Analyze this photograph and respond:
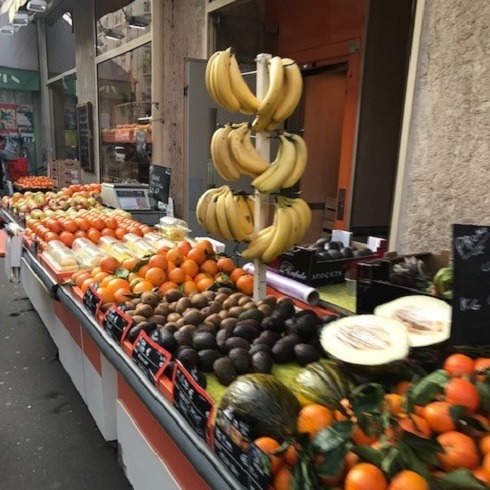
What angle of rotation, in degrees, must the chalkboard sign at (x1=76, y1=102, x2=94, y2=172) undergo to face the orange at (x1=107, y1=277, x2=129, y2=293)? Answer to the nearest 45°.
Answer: approximately 45° to its left

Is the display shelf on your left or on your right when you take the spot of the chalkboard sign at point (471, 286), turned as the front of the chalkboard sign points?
on your right

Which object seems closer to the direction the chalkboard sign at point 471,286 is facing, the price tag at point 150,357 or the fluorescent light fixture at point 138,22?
the price tag

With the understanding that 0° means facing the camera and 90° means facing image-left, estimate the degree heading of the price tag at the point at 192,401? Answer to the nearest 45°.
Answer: approximately 45°

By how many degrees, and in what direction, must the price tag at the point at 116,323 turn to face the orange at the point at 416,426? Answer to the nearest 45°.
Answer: approximately 90° to its left

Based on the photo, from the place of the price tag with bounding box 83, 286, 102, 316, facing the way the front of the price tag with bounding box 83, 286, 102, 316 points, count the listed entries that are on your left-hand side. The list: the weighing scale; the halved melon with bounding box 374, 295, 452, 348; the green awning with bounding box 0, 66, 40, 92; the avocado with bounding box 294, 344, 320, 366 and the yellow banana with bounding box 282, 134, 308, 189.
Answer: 3

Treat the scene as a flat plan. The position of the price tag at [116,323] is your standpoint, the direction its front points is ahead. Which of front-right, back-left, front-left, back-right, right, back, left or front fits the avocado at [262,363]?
left

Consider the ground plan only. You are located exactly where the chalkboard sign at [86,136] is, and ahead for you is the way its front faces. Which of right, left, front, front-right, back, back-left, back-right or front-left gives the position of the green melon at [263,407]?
front-left

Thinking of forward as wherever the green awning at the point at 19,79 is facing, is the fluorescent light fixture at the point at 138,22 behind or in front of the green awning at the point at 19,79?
in front

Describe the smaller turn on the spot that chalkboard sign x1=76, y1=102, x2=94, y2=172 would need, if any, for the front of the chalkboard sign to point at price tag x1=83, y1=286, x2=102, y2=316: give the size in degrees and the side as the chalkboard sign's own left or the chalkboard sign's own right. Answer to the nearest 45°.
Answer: approximately 45° to the chalkboard sign's own left
